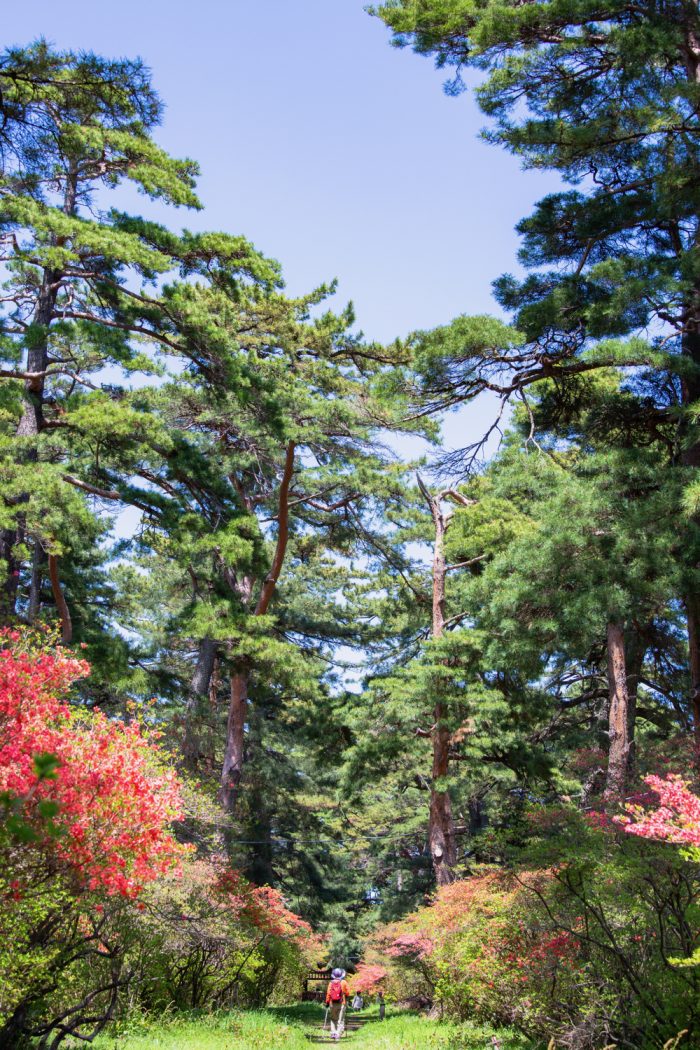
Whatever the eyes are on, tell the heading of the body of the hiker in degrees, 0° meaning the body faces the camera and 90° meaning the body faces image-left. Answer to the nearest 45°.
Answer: approximately 180°

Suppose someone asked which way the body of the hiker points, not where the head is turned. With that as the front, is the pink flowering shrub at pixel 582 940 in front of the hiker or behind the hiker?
behind

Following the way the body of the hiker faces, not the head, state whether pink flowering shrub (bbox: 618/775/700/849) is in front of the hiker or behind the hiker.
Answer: behind
